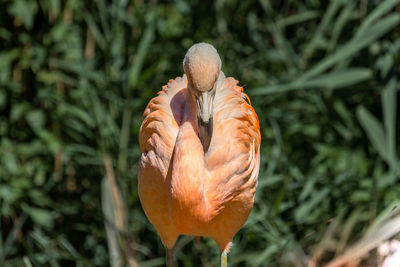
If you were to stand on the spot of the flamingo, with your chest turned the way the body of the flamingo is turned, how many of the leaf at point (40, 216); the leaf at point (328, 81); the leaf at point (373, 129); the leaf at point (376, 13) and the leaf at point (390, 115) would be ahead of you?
0

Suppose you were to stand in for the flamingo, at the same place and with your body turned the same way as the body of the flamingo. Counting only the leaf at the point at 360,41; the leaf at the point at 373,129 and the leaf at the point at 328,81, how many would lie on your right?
0

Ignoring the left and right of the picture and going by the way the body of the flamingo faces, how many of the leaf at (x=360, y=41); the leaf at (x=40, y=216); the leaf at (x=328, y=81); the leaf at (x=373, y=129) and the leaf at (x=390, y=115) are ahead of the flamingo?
0

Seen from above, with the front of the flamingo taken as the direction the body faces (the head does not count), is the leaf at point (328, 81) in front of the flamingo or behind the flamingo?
behind

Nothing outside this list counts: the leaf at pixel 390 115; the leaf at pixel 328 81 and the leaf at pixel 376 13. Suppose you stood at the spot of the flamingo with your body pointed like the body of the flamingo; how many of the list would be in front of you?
0

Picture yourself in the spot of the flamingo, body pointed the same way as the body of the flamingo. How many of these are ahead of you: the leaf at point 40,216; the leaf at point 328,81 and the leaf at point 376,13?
0

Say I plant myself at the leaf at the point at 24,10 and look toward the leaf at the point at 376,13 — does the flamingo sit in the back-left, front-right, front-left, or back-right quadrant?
front-right

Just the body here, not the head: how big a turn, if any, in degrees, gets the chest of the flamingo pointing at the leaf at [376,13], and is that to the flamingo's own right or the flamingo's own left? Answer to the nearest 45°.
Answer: approximately 135° to the flamingo's own left

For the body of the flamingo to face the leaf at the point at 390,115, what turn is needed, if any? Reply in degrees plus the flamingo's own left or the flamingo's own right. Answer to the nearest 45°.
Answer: approximately 135° to the flamingo's own left

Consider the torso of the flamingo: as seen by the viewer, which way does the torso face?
toward the camera

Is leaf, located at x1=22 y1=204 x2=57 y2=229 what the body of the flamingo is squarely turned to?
no

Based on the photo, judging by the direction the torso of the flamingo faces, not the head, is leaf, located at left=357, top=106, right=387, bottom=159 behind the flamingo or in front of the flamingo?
behind

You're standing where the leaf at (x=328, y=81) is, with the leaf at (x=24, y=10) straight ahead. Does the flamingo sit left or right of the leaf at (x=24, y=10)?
left

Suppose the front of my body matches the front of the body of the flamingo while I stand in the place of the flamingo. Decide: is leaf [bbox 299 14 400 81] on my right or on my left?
on my left
